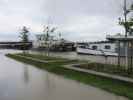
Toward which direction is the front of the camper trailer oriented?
to the viewer's left
